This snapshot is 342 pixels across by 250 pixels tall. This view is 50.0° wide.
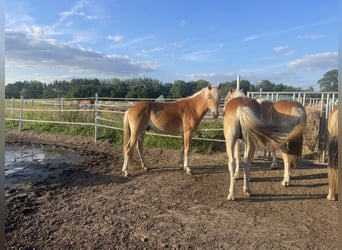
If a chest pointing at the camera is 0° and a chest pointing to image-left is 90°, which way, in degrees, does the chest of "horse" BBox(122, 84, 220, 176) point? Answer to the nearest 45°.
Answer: approximately 270°

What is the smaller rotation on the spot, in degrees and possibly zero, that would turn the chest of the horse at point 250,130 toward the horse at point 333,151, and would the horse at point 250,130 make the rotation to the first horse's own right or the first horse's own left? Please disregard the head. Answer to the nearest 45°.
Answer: approximately 90° to the first horse's own right

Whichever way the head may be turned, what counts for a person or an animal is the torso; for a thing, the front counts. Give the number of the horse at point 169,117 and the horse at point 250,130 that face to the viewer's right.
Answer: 1

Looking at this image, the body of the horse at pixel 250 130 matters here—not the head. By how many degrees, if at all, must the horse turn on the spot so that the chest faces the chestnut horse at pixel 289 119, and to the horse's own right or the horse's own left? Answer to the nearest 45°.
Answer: approximately 45° to the horse's own right

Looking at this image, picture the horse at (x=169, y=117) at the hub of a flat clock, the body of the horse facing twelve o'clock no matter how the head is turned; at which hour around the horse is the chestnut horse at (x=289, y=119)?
The chestnut horse is roughly at 1 o'clock from the horse.

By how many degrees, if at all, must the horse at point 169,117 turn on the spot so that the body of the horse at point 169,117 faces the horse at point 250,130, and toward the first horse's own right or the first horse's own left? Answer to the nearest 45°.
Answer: approximately 45° to the first horse's own right

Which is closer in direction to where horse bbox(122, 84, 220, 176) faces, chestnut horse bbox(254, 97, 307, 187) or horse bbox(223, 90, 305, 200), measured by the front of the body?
the chestnut horse

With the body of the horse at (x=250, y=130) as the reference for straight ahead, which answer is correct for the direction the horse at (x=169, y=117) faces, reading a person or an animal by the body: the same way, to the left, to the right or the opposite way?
to the right

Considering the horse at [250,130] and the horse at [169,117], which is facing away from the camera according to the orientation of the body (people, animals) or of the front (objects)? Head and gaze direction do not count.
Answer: the horse at [250,130]

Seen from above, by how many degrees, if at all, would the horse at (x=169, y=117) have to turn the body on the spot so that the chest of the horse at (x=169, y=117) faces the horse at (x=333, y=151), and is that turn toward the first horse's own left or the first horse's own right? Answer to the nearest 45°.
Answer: approximately 45° to the first horse's own right

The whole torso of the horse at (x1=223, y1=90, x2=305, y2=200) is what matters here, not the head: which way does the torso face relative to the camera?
away from the camera

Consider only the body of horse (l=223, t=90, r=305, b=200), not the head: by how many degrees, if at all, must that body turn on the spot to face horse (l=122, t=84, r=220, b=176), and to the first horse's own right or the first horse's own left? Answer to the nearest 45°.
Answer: approximately 45° to the first horse's own left
